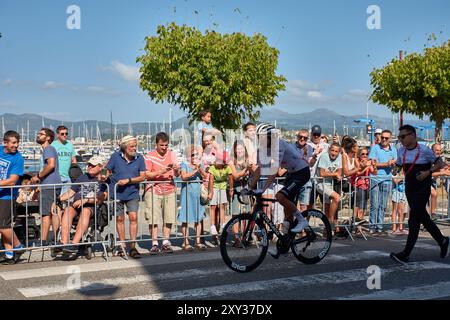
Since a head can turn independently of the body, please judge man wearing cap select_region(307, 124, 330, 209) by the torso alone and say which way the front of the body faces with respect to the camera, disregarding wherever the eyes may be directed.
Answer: toward the camera

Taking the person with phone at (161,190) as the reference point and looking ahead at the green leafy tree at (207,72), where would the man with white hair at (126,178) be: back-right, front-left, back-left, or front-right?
back-left

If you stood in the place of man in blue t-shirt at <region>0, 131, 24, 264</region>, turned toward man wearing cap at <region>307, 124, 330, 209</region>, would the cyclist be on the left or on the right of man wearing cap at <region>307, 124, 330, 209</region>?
right

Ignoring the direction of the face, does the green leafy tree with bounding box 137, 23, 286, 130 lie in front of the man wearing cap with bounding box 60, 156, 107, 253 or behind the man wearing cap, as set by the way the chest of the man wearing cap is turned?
behind

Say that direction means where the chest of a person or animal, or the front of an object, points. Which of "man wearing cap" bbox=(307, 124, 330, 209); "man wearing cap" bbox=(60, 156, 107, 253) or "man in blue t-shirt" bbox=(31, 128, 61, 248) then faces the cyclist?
"man wearing cap" bbox=(307, 124, 330, 209)

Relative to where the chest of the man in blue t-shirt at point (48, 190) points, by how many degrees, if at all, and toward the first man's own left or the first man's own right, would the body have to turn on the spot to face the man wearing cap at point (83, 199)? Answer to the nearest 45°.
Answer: approximately 135° to the first man's own left

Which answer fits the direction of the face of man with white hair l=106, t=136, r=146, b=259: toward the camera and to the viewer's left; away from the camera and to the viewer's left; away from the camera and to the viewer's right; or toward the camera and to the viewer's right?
toward the camera and to the viewer's right

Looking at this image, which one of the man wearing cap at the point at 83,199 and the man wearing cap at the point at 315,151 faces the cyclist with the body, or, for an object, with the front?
the man wearing cap at the point at 315,151

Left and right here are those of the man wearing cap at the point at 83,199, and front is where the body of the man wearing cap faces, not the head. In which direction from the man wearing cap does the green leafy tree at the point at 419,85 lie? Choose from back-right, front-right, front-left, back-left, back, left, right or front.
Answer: back

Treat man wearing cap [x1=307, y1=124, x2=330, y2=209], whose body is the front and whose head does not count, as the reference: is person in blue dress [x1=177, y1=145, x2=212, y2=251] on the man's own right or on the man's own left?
on the man's own right

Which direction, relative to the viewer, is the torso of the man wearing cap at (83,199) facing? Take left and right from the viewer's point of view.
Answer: facing the viewer and to the left of the viewer

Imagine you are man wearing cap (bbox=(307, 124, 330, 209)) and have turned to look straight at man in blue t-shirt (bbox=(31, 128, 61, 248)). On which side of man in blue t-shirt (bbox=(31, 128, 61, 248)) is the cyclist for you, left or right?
left
